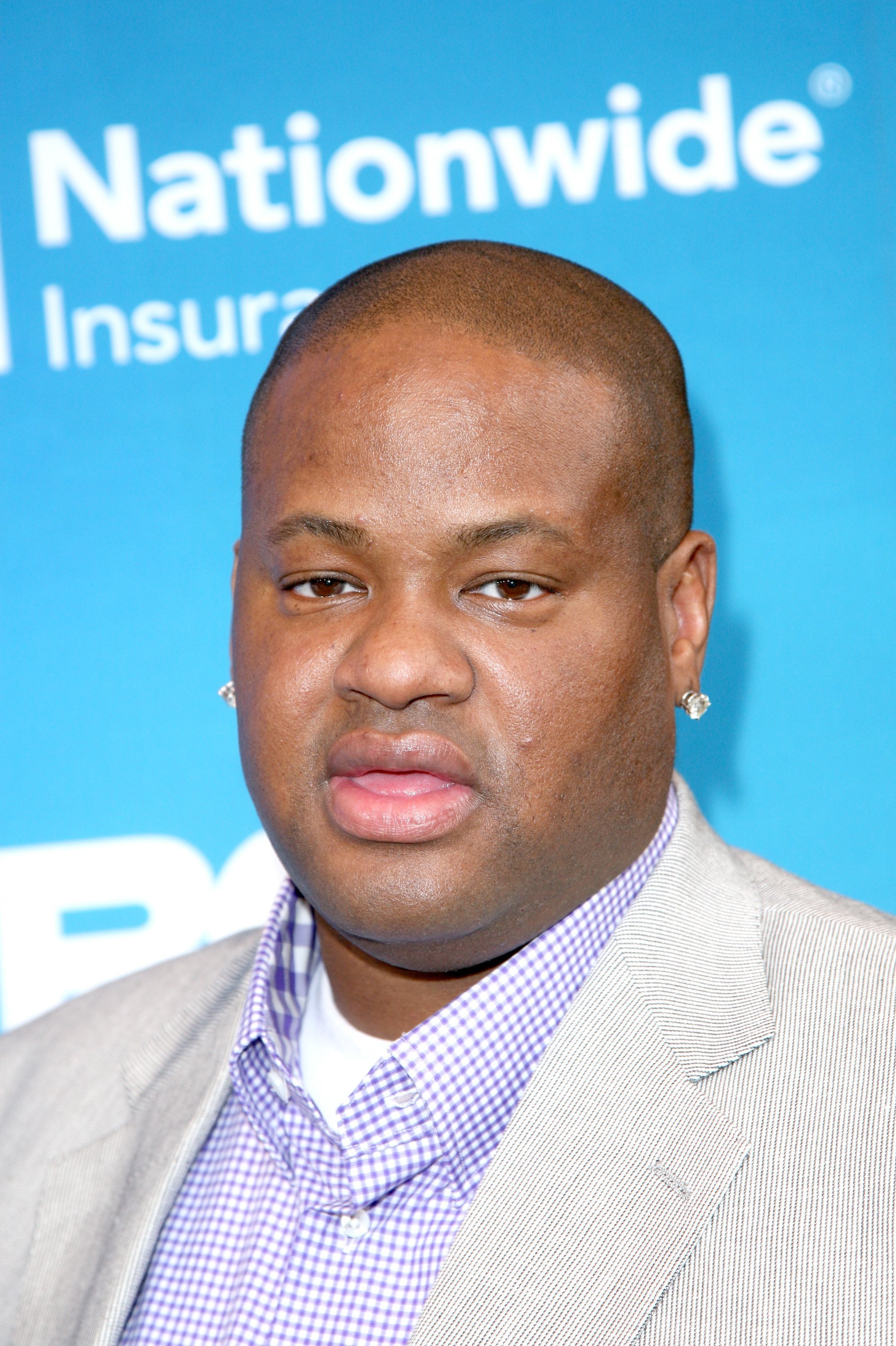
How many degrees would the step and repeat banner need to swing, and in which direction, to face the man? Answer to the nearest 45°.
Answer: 0° — it already faces them

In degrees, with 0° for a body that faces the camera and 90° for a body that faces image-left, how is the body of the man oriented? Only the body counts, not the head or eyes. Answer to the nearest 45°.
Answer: approximately 45°

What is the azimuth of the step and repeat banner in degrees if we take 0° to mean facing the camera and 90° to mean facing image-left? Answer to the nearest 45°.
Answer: approximately 0°

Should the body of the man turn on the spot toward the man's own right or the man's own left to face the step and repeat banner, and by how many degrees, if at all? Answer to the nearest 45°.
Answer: approximately 135° to the man's own right
